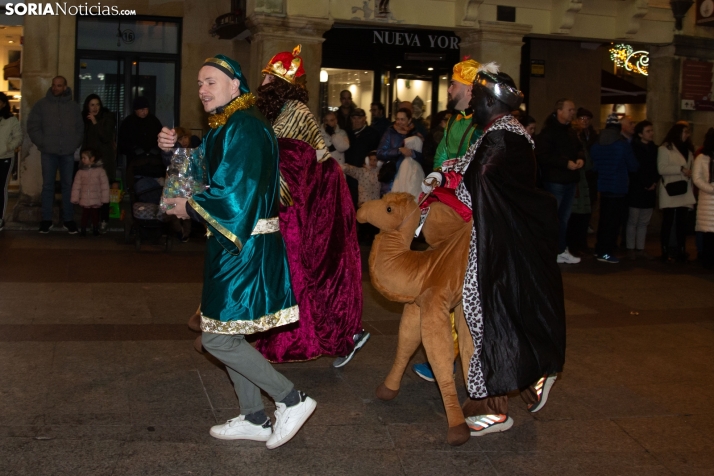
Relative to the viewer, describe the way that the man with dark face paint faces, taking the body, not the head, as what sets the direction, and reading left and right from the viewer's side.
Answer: facing to the left of the viewer

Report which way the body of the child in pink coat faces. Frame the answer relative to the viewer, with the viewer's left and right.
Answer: facing the viewer

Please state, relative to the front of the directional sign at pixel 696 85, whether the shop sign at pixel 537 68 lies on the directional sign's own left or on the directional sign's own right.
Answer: on the directional sign's own right

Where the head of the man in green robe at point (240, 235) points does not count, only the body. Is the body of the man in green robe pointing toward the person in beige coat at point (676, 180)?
no

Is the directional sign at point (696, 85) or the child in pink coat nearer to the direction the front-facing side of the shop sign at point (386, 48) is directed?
the child in pink coat

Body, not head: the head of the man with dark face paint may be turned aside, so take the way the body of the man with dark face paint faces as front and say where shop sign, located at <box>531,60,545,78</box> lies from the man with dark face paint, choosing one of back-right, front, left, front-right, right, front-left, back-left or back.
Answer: right

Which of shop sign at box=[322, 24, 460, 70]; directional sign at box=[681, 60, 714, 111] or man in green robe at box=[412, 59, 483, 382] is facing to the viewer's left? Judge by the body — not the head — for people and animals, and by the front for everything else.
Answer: the man in green robe

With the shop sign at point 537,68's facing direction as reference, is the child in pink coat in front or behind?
in front

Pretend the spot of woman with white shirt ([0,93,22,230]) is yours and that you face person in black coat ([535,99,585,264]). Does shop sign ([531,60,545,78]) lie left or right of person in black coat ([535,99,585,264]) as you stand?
left

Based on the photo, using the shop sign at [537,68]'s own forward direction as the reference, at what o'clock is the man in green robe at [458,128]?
The man in green robe is roughly at 12 o'clock from the shop sign.

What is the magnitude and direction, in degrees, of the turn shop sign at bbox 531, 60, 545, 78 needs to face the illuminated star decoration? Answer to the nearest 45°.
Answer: approximately 135° to its left

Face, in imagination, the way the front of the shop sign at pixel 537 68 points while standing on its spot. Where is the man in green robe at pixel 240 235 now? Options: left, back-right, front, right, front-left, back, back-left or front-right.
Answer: front

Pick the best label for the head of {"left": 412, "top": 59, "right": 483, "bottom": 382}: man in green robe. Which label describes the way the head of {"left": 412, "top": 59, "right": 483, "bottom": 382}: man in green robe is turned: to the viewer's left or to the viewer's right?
to the viewer's left
